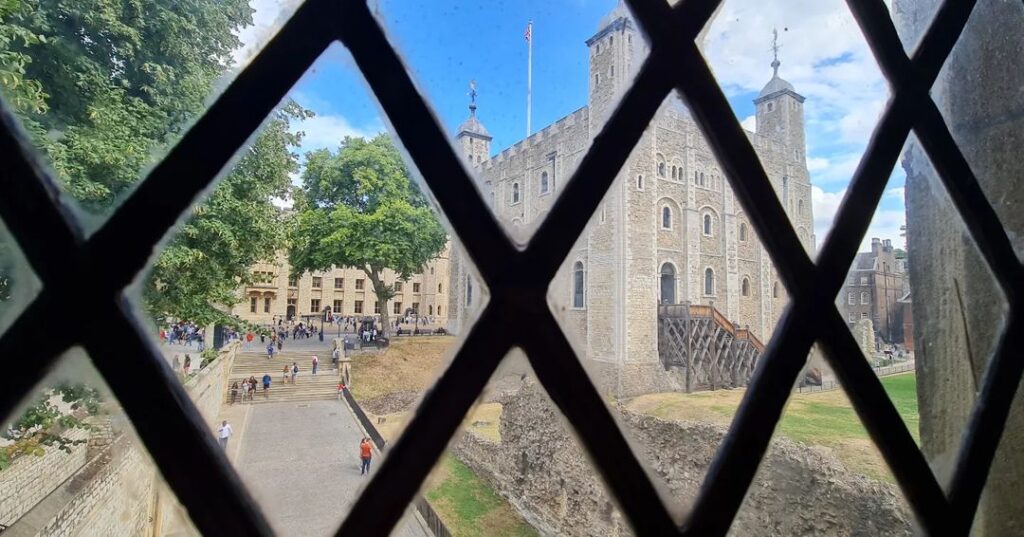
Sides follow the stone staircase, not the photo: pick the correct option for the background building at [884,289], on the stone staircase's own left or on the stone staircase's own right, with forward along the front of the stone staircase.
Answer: on the stone staircase's own left

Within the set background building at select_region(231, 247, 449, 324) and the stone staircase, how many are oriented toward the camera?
2

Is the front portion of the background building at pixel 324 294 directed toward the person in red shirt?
yes

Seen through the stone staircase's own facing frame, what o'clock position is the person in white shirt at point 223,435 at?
The person in white shirt is roughly at 12 o'clock from the stone staircase.

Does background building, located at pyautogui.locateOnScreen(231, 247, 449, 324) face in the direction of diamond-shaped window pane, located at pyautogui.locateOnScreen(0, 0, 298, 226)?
yes

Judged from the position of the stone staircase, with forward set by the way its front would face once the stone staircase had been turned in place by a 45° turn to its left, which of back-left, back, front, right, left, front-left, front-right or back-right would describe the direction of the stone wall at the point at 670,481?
front-right

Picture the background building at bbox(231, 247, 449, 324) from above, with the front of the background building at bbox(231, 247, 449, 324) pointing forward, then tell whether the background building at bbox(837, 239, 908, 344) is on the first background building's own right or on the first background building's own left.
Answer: on the first background building's own left

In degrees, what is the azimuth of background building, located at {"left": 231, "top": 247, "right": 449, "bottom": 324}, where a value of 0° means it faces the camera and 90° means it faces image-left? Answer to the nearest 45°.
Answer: approximately 0°
